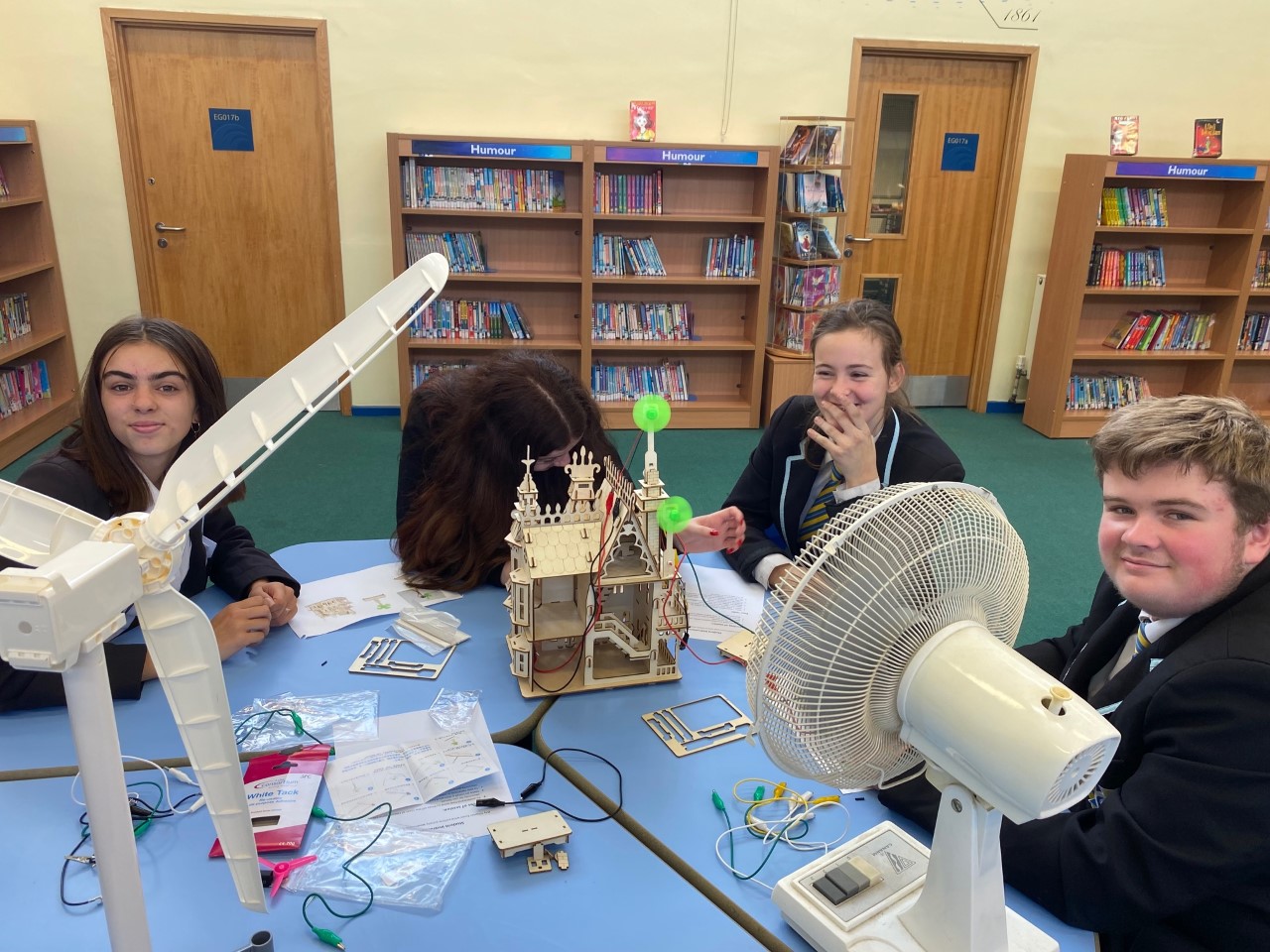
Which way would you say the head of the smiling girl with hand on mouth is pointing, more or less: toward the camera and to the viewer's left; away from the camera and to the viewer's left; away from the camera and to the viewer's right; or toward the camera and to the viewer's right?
toward the camera and to the viewer's left

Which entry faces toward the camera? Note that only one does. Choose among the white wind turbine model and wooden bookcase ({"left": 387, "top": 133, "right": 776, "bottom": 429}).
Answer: the wooden bookcase

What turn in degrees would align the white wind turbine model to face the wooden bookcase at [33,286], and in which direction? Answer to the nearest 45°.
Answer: approximately 45° to its left

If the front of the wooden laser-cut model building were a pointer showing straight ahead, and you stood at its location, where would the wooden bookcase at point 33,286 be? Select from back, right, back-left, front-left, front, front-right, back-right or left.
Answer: back-right

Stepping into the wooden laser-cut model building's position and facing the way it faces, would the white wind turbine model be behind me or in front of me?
in front

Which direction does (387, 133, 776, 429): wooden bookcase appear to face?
toward the camera

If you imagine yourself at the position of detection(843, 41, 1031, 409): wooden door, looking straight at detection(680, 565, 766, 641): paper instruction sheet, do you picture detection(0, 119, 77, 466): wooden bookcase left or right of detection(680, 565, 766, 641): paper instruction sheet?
right

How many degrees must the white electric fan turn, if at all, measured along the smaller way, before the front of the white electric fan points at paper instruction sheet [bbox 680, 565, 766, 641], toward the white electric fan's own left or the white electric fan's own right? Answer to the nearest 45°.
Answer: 0° — it already faces it

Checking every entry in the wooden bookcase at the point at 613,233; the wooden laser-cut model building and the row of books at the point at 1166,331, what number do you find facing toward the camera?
3

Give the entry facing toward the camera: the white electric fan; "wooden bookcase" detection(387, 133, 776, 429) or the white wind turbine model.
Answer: the wooden bookcase

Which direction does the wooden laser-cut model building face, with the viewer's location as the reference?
facing the viewer

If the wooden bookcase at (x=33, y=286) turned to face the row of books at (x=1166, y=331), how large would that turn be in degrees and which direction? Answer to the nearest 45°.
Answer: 0° — it already faces it

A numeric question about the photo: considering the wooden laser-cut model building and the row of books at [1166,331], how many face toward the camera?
2

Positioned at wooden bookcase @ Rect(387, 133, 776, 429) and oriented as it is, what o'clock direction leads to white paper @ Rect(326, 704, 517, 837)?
The white paper is roughly at 12 o'clock from the wooden bookcase.

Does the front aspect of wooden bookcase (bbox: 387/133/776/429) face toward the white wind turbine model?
yes

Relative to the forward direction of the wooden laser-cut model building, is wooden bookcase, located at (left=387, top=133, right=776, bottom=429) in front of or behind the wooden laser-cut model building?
behind

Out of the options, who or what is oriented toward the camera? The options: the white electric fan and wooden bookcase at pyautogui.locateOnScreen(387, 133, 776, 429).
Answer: the wooden bookcase
